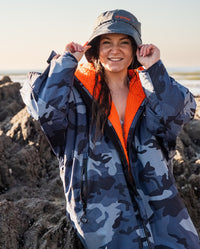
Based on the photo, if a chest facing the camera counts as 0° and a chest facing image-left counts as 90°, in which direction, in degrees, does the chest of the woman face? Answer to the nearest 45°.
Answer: approximately 0°
